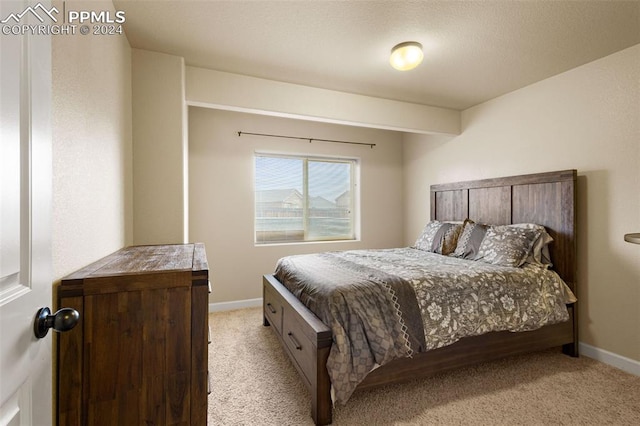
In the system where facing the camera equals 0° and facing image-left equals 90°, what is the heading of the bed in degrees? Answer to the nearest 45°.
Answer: approximately 45°

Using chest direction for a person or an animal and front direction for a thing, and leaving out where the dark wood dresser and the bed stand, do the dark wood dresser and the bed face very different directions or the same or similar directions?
very different directions

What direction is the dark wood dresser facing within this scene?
to the viewer's right

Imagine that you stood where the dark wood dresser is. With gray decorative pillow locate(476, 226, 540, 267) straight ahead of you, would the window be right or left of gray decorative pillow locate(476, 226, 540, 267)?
left

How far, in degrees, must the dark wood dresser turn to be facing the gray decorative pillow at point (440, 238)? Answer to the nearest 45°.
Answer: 0° — it already faces it

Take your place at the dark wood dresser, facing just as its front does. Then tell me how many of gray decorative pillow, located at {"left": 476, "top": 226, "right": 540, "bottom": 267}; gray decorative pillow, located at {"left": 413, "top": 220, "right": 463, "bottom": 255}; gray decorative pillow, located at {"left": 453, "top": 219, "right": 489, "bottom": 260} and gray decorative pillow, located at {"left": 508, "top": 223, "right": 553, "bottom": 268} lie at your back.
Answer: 0

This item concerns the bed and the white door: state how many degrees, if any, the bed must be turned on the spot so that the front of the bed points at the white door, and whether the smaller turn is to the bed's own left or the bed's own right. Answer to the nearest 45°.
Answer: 0° — it already faces it

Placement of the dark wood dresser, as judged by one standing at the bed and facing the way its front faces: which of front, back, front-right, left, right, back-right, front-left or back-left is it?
front

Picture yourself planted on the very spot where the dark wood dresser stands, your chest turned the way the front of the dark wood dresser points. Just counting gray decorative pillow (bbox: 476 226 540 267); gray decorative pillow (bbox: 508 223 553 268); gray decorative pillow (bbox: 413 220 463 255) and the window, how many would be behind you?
0

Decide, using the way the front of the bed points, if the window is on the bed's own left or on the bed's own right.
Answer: on the bed's own right

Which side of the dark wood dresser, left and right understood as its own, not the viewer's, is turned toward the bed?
front

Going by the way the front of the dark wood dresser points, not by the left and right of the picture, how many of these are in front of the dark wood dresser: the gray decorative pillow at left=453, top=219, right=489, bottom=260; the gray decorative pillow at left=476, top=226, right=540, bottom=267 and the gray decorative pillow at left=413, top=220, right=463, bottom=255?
3

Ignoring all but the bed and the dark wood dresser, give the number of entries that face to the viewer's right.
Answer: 1

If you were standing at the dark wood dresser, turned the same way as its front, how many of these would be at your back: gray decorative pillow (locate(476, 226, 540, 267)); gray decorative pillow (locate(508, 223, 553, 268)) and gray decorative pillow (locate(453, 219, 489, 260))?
0

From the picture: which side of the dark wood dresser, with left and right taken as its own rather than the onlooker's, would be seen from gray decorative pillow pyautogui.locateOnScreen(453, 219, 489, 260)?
front
